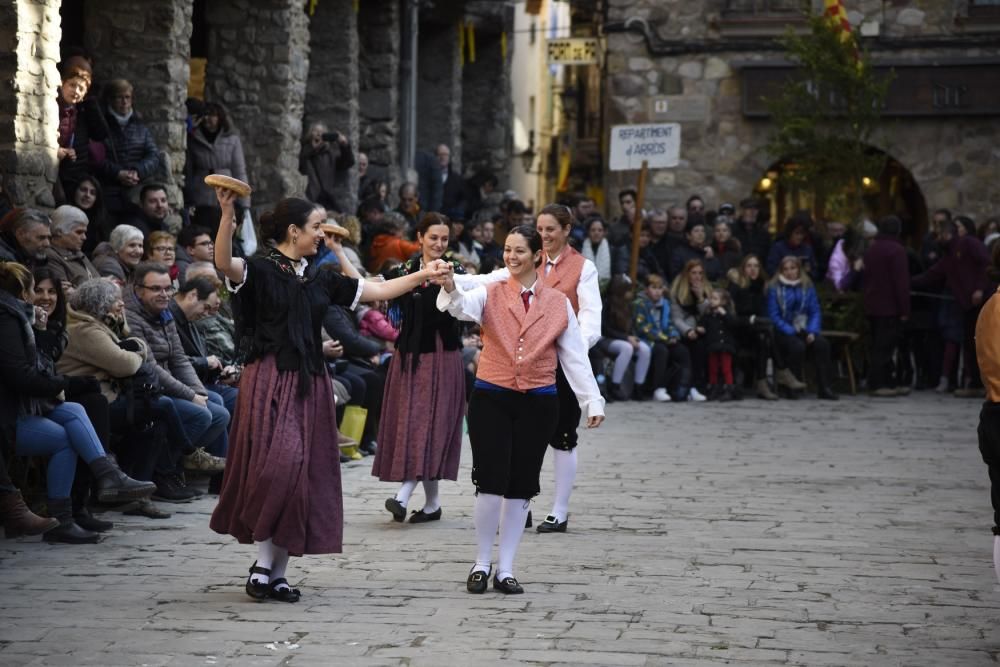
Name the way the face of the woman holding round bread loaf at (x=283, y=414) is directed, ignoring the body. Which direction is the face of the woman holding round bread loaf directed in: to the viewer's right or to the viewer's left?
to the viewer's right

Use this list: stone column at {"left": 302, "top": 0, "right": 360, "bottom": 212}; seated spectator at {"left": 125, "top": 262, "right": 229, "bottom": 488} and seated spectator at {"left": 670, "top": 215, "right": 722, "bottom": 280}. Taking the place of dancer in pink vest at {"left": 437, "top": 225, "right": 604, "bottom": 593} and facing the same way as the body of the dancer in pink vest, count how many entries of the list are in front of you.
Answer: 0

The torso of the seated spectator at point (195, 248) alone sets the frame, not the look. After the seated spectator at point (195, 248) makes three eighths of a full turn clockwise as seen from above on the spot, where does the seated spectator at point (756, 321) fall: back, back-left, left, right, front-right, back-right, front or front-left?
back

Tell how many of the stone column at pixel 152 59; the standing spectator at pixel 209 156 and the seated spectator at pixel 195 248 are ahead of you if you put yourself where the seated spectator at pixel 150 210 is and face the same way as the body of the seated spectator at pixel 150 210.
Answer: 1

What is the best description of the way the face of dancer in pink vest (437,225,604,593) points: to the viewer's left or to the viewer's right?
to the viewer's left

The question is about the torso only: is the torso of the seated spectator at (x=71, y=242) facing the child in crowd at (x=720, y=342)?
no

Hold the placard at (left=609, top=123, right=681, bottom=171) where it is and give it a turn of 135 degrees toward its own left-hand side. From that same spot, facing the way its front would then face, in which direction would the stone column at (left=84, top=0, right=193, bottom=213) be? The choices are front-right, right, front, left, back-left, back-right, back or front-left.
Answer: back

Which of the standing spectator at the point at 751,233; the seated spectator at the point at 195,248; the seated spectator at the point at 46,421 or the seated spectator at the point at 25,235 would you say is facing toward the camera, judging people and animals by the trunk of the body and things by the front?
the standing spectator

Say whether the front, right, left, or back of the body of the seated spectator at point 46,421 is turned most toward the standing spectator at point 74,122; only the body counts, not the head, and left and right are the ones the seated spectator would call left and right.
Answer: left

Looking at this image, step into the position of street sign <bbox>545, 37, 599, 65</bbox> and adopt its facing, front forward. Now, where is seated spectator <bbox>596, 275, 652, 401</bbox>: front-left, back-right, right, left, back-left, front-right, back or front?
front

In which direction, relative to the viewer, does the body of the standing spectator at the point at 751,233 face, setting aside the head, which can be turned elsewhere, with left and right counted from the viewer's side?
facing the viewer

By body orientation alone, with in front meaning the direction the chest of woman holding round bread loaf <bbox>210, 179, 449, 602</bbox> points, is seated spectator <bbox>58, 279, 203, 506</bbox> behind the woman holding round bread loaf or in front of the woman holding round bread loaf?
behind

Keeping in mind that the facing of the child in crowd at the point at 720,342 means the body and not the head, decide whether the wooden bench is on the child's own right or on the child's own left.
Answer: on the child's own left

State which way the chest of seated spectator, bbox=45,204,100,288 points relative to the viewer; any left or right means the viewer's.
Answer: facing the viewer and to the right of the viewer

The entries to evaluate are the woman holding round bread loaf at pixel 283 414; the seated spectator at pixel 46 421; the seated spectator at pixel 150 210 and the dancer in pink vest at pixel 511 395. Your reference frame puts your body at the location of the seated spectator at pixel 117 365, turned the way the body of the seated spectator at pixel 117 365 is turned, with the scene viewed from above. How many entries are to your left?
1

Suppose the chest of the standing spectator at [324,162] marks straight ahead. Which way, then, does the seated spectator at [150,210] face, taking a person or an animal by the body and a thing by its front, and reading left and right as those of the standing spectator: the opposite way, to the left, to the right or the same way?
the same way

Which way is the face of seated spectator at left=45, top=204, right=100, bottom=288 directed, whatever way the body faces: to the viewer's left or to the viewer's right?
to the viewer's right

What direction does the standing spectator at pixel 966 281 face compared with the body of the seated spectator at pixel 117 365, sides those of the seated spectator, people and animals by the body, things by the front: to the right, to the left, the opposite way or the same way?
the opposite way

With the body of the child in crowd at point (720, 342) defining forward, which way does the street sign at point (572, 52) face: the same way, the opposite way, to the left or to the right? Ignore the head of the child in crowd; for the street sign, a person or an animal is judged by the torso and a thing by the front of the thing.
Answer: the same way

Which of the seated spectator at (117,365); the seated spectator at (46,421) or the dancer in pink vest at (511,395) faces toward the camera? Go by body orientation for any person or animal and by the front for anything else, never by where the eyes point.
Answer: the dancer in pink vest

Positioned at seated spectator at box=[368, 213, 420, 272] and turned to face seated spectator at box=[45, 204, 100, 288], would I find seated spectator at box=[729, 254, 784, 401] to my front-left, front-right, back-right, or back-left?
back-left
